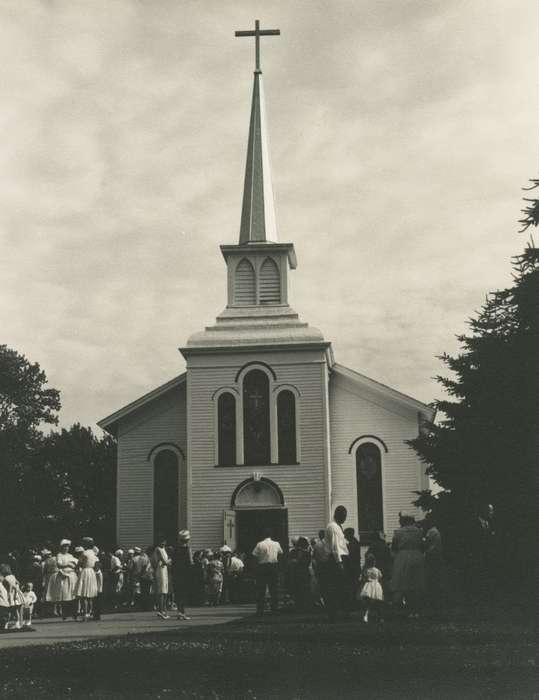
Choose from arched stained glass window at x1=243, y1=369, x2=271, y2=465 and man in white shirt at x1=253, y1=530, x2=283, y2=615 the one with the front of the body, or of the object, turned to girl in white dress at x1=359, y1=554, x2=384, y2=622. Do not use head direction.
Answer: the arched stained glass window

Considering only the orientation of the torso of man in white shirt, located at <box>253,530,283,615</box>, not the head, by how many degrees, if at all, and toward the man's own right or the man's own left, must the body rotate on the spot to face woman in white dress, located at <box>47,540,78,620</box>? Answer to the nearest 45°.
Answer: approximately 45° to the man's own left

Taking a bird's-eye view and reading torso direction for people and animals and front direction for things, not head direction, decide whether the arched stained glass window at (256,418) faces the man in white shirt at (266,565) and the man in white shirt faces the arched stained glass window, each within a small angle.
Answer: yes

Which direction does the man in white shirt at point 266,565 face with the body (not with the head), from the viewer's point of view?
away from the camera

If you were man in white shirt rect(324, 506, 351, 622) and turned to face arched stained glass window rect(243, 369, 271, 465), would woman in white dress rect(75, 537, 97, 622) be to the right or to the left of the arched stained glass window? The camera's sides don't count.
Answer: left

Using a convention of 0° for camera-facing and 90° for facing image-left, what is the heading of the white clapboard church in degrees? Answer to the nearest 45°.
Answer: approximately 0°

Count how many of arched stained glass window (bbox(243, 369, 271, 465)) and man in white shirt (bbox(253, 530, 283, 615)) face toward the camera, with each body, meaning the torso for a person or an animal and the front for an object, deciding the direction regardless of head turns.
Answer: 1
